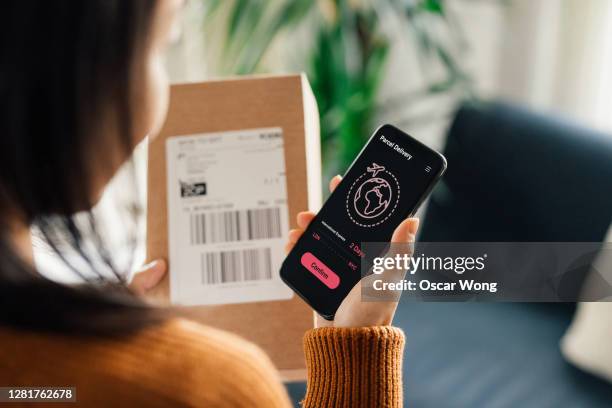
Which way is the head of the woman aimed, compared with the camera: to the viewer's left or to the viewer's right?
to the viewer's right

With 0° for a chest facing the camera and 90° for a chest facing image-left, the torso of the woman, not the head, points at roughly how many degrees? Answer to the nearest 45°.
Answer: approximately 225°
